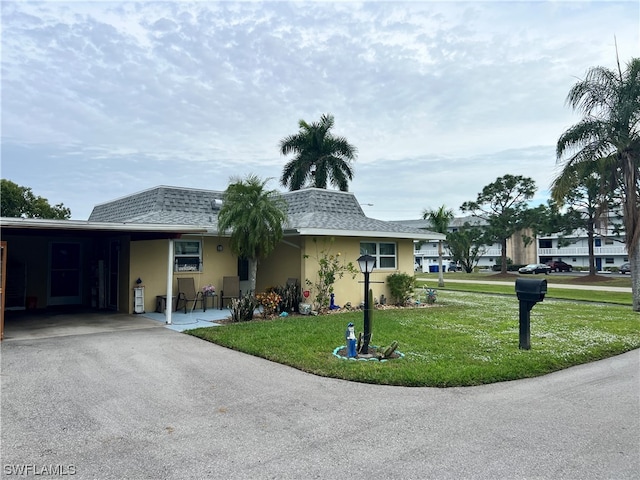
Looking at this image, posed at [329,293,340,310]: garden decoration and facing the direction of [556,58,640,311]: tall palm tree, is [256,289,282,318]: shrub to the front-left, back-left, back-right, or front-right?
back-right

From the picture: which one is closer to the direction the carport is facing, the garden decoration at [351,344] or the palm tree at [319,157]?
the garden decoration

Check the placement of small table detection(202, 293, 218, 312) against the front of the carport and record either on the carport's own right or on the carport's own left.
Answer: on the carport's own left

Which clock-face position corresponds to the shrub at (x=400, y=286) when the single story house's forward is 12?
The shrub is roughly at 9 o'clock from the single story house.

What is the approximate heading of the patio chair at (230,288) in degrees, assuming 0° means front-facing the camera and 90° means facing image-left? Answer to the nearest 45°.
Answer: approximately 45°

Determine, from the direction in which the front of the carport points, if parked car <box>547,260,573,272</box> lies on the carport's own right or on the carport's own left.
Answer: on the carport's own left

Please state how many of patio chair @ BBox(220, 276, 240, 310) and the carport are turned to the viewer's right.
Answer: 0

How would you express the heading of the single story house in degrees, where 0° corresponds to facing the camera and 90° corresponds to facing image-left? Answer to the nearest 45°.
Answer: approximately 0°

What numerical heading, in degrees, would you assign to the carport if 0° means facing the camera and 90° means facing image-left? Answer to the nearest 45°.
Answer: approximately 0°

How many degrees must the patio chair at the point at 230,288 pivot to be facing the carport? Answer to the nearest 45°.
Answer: approximately 45° to its right

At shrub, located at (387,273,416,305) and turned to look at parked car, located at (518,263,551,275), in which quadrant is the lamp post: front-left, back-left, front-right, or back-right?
back-right

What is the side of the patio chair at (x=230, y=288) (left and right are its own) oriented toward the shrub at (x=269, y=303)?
left
